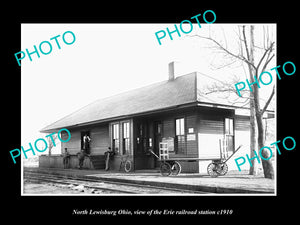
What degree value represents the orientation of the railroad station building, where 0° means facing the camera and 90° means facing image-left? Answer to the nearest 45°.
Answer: approximately 45°

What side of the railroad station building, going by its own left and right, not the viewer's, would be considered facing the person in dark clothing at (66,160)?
right
